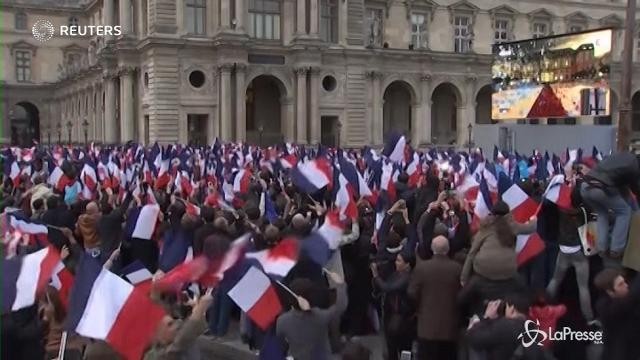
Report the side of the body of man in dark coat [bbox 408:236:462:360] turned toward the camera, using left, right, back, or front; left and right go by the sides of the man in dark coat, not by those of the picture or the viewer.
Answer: back

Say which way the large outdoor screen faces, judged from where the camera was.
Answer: facing the viewer and to the left of the viewer

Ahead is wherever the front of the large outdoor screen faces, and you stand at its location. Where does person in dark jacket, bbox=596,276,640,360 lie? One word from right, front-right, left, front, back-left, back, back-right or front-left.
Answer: front-left

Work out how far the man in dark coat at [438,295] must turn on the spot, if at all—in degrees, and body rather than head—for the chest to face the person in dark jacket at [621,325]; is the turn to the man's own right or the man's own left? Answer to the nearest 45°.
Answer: approximately 135° to the man's own right

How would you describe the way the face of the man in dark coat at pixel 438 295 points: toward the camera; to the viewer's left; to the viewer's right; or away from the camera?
away from the camera

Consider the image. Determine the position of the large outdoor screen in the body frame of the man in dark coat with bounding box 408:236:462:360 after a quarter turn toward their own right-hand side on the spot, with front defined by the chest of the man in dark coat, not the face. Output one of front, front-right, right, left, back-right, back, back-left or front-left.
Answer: left
